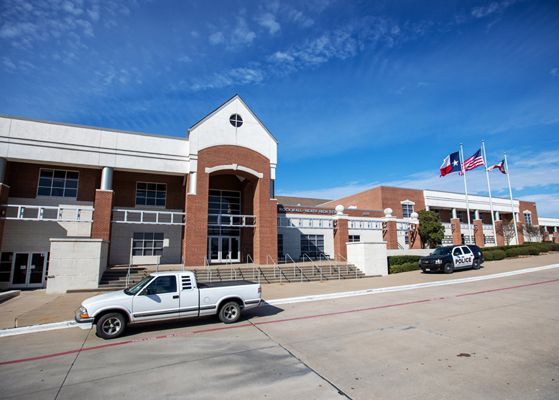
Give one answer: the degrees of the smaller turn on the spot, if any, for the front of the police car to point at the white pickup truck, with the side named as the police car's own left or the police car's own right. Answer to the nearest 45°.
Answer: approximately 45° to the police car's own left

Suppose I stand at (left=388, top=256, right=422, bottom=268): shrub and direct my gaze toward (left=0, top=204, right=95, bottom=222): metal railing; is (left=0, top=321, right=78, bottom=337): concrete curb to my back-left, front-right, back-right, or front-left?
front-left

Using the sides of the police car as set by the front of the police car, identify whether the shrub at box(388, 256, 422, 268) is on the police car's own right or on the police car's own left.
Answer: on the police car's own right

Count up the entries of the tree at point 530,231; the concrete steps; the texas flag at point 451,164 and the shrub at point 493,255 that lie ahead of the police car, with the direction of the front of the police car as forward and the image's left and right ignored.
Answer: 1

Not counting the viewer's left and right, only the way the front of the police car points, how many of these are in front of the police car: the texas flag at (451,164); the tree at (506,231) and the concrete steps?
1

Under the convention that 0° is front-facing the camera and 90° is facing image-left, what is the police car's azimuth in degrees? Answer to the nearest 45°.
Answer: approximately 45°

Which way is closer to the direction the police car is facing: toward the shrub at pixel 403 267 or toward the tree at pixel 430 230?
the shrub

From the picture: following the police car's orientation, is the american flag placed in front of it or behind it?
behind

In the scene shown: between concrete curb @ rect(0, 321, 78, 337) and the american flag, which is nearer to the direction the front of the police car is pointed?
the concrete curb

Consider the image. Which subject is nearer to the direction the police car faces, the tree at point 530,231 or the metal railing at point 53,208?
the metal railing

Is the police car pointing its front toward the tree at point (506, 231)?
no

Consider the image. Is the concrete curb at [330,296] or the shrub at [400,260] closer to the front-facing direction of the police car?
the concrete curb

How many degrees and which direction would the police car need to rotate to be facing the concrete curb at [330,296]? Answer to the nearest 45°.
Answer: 0° — it already faces it

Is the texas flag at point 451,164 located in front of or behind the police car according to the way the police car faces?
behind

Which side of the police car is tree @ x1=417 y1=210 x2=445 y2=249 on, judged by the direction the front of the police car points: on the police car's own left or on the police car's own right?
on the police car's own right

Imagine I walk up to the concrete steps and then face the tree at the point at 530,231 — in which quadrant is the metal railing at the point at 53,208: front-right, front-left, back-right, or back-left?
back-left

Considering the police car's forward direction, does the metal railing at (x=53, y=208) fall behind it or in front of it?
in front

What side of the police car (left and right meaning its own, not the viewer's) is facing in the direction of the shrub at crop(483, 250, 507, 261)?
back

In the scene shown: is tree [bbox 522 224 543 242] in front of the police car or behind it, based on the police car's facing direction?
behind
